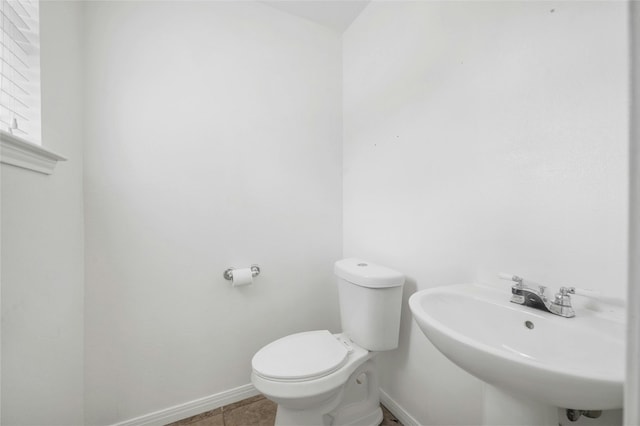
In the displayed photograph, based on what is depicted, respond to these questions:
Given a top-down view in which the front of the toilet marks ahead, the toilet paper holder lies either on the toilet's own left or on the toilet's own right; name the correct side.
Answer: on the toilet's own right

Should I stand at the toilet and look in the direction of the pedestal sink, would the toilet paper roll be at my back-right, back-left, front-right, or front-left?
back-right

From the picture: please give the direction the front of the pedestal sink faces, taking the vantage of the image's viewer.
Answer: facing the viewer and to the left of the viewer

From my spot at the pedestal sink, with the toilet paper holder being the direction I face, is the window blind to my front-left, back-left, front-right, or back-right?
front-left

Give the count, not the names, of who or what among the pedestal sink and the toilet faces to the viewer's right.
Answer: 0

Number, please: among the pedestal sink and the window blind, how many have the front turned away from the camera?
0

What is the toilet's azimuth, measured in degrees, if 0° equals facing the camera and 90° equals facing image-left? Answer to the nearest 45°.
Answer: approximately 45°

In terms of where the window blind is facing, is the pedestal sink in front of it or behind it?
in front

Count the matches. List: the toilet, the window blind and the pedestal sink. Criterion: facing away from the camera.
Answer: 0

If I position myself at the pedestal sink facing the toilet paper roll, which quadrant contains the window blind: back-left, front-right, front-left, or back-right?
front-left

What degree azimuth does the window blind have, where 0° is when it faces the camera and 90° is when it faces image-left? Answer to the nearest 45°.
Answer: approximately 315°

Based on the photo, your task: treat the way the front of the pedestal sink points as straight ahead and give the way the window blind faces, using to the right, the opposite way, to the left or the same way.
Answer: the opposite way

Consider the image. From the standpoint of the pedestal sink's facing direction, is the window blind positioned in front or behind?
in front

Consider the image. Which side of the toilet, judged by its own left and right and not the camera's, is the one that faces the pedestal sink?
left
